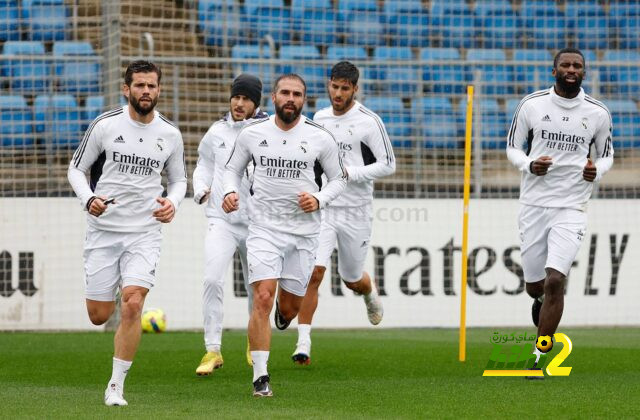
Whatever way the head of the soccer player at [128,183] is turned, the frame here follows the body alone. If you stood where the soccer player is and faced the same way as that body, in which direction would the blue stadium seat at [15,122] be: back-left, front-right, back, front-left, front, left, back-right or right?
back

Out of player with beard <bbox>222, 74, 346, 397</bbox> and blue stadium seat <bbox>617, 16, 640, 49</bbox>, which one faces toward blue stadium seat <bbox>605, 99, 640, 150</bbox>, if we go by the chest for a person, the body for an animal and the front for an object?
blue stadium seat <bbox>617, 16, 640, 49</bbox>

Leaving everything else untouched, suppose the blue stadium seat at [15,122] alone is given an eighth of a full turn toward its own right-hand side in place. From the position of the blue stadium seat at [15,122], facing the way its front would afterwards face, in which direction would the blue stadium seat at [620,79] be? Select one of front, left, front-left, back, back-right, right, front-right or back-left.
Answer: back-left

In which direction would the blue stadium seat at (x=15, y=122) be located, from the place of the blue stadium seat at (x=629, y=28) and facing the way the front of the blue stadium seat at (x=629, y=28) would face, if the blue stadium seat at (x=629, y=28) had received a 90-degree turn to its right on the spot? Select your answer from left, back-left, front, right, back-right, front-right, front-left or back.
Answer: front-left

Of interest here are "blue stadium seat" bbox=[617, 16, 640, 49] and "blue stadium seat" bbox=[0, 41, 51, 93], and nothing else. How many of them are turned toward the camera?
2

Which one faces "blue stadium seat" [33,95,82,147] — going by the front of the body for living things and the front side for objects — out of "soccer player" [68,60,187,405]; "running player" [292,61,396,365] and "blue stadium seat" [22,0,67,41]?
"blue stadium seat" [22,0,67,41]

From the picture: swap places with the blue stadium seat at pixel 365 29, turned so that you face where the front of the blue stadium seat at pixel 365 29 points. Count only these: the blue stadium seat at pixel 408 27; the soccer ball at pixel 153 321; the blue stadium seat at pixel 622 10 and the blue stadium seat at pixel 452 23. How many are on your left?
3

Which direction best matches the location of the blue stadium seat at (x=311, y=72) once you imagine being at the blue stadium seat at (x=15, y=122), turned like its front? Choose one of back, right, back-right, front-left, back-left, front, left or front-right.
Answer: left

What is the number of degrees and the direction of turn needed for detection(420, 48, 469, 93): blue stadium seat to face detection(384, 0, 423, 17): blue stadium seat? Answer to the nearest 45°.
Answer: approximately 180°

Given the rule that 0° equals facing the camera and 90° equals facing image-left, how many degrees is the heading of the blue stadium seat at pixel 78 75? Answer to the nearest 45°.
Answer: approximately 0°

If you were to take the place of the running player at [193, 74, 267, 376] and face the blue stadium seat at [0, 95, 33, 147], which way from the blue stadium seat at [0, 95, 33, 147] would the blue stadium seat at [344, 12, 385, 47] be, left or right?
right

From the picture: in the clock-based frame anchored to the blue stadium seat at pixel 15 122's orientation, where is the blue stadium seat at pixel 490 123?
the blue stadium seat at pixel 490 123 is roughly at 9 o'clock from the blue stadium seat at pixel 15 122.

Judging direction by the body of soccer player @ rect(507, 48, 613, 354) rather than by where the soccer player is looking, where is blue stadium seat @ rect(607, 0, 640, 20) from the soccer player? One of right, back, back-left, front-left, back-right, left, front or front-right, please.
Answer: back
